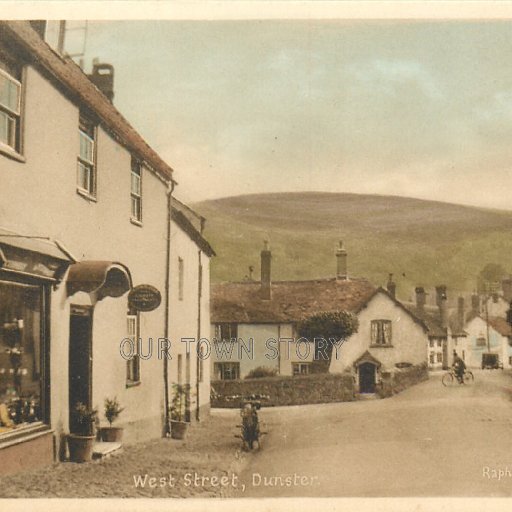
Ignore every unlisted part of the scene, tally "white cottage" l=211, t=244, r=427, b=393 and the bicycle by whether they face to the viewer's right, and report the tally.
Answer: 0

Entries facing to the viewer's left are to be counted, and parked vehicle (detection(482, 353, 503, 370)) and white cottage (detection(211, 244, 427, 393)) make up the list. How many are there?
0

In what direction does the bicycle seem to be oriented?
to the viewer's left

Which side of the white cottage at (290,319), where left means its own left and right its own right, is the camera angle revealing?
front

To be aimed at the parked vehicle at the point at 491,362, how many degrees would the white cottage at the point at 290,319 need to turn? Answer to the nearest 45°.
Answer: approximately 135° to its left

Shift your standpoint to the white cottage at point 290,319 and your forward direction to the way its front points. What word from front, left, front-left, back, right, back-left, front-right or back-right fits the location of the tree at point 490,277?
left

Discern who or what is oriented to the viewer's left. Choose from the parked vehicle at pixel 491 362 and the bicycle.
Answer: the bicycle

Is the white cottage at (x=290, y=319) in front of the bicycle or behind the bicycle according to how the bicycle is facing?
in front

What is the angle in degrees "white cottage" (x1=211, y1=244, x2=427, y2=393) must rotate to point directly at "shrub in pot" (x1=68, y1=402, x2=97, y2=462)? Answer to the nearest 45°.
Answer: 0° — it already faces it

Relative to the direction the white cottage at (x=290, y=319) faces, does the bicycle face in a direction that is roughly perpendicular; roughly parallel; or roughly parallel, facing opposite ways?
roughly perpendicular

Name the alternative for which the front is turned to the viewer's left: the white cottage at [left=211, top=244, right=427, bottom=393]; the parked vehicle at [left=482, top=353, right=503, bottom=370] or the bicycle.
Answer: the bicycle
